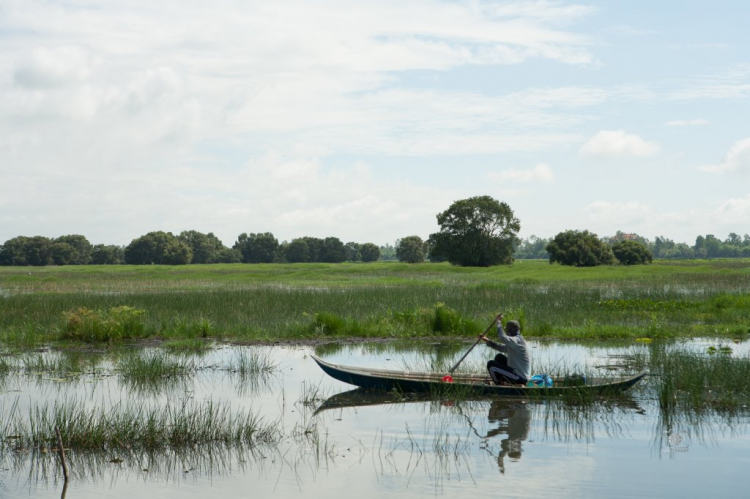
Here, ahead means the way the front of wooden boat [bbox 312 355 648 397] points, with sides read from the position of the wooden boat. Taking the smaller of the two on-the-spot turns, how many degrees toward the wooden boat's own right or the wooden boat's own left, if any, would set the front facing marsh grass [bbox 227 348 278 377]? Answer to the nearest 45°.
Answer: approximately 45° to the wooden boat's own right

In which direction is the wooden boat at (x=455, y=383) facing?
to the viewer's left

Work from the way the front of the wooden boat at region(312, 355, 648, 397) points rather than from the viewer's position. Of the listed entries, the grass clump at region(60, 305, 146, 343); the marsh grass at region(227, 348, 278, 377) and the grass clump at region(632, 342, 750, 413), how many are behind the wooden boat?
1

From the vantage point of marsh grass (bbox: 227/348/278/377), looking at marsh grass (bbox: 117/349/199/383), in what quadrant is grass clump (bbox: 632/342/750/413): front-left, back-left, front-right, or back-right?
back-left

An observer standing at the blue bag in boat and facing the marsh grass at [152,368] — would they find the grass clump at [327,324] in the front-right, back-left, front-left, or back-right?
front-right

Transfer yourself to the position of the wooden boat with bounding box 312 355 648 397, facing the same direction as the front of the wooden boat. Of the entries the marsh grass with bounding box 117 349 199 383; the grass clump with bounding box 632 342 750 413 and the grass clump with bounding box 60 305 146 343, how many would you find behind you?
1

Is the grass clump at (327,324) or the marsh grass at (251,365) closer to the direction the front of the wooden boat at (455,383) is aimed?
the marsh grass

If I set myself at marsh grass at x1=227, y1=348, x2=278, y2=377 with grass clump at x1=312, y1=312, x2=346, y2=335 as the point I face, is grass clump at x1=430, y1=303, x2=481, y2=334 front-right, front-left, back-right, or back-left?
front-right

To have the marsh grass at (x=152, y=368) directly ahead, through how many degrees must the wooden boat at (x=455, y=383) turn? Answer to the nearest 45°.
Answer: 0° — it already faces it

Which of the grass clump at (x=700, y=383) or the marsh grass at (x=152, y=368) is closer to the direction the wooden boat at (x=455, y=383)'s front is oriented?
the marsh grass

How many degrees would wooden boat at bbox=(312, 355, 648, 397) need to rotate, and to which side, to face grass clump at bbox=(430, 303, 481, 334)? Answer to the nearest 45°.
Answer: approximately 90° to its right

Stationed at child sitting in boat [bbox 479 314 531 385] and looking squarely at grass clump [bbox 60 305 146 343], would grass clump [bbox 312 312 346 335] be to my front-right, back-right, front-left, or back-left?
front-right

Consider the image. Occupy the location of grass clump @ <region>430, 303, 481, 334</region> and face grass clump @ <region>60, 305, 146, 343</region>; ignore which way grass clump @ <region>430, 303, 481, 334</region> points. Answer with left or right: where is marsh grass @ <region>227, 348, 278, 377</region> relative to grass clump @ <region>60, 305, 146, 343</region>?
left

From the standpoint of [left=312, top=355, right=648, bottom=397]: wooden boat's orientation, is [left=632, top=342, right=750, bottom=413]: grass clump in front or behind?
behind

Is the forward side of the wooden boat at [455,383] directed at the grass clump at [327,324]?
no

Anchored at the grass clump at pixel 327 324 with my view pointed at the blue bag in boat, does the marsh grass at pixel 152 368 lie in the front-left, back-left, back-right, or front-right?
front-right
